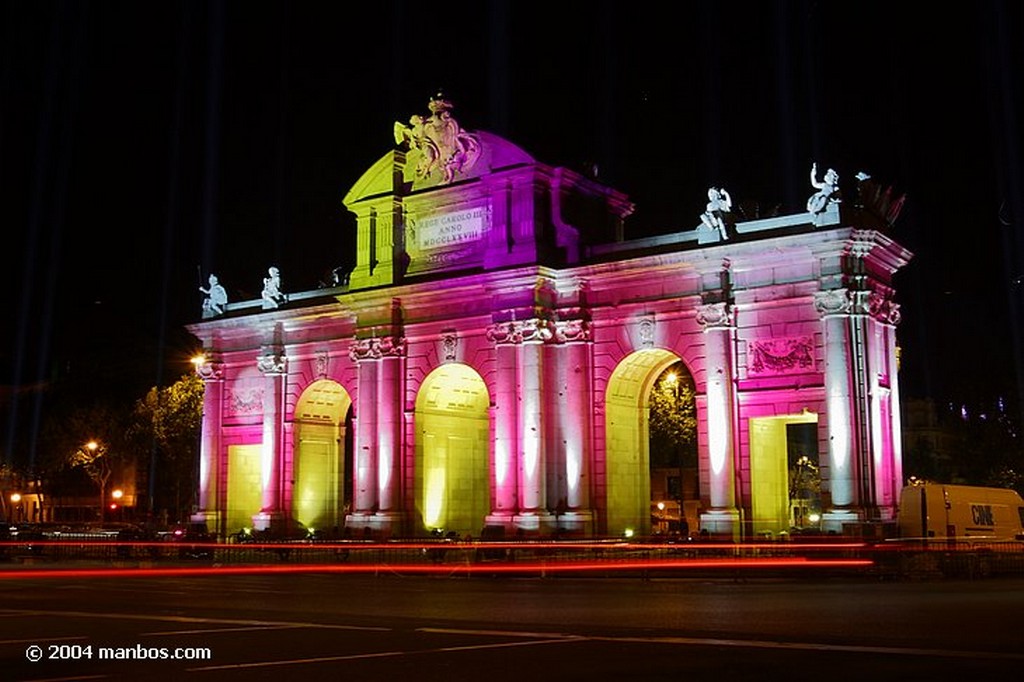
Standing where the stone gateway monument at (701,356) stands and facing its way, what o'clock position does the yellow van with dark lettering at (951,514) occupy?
The yellow van with dark lettering is roughly at 9 o'clock from the stone gateway monument.

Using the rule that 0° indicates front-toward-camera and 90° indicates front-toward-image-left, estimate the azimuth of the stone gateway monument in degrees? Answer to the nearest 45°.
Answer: approximately 45°
